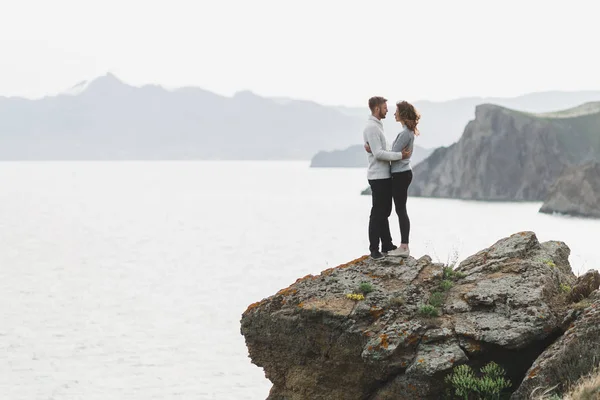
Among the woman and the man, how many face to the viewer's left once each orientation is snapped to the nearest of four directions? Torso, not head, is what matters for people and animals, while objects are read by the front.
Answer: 1

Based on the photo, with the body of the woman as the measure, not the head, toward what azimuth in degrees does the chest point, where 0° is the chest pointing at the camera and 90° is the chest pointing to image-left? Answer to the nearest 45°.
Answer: approximately 90°

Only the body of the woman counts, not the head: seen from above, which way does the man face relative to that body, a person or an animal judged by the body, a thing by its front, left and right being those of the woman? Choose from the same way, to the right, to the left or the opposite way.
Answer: the opposite way

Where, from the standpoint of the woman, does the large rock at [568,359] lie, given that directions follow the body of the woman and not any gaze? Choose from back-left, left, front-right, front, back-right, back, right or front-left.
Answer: back-left

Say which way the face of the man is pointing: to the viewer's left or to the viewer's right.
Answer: to the viewer's right

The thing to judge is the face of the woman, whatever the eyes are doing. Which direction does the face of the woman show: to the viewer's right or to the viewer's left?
to the viewer's left

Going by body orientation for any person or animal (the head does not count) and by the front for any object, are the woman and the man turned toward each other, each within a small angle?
yes

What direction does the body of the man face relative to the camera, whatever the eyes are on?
to the viewer's right
